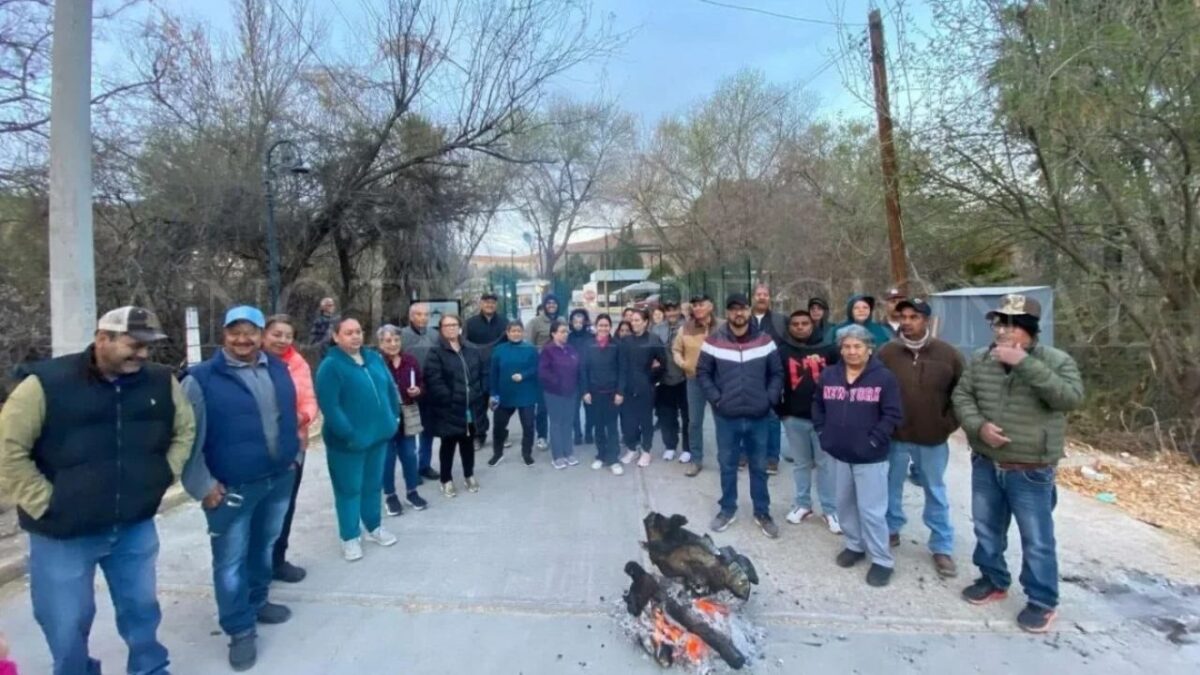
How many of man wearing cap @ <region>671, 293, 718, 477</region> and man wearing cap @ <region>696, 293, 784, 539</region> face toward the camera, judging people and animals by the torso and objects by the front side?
2

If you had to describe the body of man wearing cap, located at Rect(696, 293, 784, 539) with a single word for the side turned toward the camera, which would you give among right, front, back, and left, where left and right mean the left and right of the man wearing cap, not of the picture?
front

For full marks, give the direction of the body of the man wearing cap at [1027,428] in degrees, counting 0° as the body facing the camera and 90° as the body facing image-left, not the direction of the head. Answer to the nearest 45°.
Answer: approximately 45°

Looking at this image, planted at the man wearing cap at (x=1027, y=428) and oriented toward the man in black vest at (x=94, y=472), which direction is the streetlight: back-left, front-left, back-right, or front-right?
front-right

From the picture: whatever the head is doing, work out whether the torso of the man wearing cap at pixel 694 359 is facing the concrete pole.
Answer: no

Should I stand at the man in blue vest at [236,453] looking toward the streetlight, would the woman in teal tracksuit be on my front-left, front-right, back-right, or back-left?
front-right

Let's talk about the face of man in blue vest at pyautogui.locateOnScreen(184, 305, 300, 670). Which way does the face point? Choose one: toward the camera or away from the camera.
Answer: toward the camera

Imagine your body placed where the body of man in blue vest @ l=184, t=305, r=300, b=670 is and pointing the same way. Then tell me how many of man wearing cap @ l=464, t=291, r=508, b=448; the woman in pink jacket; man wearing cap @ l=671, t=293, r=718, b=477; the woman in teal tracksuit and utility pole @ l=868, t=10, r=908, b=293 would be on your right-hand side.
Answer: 0

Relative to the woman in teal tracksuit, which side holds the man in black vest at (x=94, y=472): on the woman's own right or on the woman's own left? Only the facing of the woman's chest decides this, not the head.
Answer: on the woman's own right

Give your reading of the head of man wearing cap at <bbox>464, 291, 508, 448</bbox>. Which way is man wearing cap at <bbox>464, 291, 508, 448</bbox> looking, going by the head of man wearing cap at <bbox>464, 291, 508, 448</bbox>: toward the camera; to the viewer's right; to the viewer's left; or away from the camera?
toward the camera

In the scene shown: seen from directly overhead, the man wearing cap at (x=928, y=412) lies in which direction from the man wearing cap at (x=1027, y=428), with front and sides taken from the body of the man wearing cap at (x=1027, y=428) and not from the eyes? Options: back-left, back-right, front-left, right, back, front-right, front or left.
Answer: right

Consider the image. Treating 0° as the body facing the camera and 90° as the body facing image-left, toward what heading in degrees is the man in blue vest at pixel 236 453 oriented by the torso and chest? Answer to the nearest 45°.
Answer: approximately 315°

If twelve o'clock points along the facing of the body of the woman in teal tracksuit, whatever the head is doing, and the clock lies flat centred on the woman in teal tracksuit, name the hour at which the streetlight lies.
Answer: The streetlight is roughly at 7 o'clock from the woman in teal tracksuit.

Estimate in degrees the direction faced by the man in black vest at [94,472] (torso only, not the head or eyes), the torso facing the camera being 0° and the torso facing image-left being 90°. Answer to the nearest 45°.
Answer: approximately 315°

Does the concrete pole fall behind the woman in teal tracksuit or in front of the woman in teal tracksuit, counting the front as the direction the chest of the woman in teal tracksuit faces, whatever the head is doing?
behind
